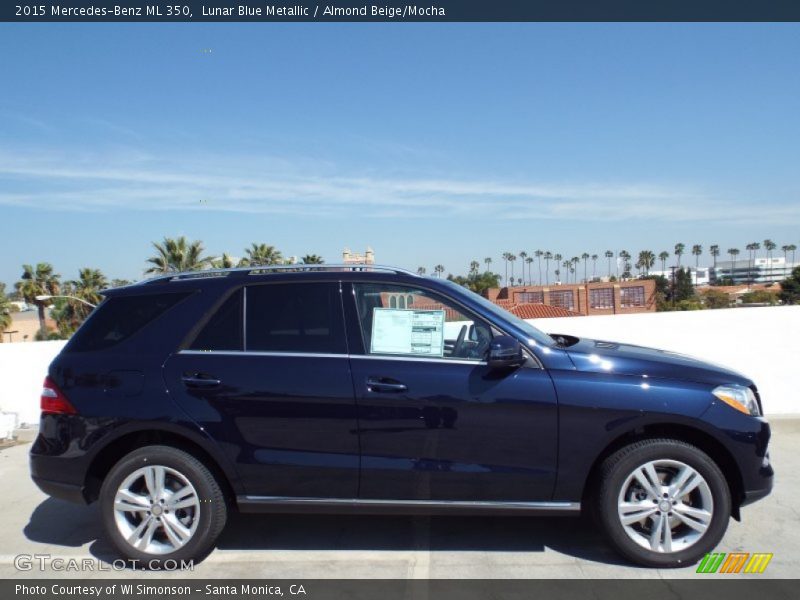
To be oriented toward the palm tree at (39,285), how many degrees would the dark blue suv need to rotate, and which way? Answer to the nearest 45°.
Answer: approximately 135° to its left

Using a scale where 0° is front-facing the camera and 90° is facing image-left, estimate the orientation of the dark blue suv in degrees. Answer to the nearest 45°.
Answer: approximately 270°

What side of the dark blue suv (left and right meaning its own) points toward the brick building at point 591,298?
left

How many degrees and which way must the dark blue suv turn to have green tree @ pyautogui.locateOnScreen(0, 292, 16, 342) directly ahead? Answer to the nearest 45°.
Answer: approximately 135° to its left

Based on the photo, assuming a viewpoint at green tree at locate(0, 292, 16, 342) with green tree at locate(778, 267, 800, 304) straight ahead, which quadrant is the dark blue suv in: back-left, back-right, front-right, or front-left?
front-right

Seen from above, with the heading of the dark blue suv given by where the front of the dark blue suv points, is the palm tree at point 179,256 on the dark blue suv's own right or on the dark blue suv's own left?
on the dark blue suv's own left

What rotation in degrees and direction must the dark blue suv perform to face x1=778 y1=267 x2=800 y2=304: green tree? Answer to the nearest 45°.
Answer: approximately 45° to its left
